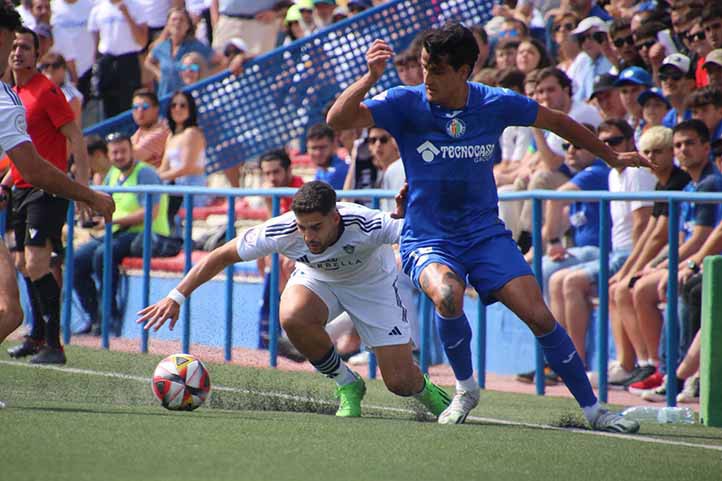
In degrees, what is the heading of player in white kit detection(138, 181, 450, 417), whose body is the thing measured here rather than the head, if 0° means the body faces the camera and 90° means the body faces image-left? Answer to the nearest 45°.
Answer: approximately 45°

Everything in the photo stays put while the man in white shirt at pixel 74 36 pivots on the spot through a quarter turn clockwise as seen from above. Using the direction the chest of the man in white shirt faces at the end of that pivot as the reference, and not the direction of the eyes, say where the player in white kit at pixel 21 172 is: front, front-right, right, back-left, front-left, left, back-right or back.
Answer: left

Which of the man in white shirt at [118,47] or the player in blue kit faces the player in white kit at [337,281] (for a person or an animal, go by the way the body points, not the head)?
the man in white shirt

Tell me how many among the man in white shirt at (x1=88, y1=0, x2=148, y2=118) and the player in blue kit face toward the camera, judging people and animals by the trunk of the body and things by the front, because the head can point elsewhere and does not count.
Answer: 2

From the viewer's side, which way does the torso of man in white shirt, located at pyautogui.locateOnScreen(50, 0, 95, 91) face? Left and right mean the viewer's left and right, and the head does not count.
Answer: facing the viewer

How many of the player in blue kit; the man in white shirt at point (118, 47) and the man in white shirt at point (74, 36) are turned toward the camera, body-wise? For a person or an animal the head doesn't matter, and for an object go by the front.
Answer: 3

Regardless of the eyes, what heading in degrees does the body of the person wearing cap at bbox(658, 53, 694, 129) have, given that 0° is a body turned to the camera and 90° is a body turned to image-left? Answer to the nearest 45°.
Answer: approximately 45°

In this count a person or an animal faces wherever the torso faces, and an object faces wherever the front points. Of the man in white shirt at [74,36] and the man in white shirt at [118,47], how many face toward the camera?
2

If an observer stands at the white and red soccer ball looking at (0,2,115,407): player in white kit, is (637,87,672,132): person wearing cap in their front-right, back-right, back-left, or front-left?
back-right

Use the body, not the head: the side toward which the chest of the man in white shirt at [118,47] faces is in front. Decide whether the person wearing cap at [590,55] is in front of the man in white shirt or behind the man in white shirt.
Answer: in front
